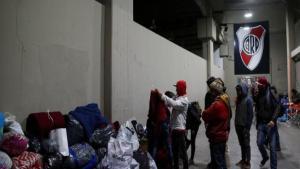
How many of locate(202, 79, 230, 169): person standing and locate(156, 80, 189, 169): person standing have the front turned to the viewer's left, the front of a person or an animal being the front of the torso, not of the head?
2

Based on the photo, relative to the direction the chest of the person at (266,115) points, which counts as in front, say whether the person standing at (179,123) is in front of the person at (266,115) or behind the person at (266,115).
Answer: in front

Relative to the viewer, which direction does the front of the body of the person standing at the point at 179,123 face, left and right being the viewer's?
facing to the left of the viewer

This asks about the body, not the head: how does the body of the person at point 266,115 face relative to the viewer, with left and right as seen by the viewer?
facing the viewer and to the left of the viewer

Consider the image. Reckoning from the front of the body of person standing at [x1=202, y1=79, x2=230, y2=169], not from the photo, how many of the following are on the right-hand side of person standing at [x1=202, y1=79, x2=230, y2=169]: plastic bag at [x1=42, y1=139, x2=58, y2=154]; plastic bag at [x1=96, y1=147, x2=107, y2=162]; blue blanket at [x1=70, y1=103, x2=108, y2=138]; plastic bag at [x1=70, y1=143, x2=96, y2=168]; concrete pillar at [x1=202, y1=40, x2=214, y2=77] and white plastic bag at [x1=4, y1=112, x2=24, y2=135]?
1

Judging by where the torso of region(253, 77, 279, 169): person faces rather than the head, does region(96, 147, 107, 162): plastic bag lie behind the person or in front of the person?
in front

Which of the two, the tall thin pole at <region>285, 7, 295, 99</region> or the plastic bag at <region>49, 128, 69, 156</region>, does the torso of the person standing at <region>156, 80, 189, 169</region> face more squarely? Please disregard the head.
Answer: the plastic bag

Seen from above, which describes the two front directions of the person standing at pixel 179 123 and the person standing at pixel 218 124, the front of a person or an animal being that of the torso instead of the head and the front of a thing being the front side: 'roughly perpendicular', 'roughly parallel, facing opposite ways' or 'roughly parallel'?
roughly parallel

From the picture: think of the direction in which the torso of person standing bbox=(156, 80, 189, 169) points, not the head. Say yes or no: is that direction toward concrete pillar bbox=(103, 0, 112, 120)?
yes

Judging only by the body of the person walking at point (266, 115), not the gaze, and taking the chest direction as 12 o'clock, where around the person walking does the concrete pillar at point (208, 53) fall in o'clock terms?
The concrete pillar is roughly at 4 o'clock from the person walking.

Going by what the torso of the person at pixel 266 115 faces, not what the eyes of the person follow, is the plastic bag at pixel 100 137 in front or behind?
in front

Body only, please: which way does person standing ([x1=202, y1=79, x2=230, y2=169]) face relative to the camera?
to the viewer's left
